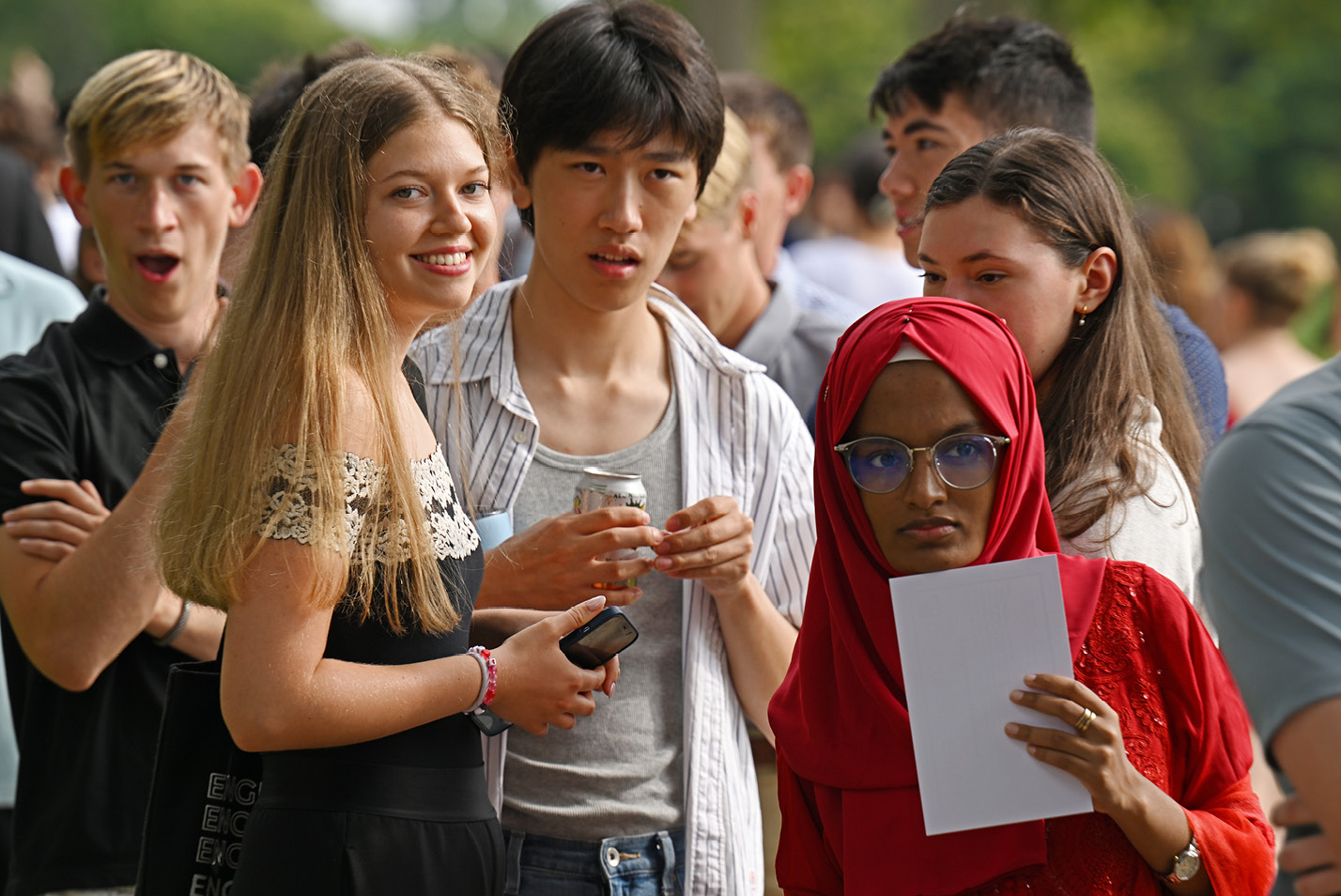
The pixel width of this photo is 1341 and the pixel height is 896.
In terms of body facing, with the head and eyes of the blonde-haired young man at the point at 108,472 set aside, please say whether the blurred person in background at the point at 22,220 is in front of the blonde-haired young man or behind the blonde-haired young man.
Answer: behind

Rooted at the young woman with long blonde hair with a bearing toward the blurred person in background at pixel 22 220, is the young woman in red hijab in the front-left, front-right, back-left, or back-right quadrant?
back-right

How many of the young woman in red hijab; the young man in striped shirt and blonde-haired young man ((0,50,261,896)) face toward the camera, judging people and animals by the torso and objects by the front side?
3

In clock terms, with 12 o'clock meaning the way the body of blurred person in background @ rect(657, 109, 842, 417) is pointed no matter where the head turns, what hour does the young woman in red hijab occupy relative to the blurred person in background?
The young woman in red hijab is roughly at 10 o'clock from the blurred person in background.

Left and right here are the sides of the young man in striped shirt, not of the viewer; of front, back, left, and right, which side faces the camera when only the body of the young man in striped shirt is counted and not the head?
front

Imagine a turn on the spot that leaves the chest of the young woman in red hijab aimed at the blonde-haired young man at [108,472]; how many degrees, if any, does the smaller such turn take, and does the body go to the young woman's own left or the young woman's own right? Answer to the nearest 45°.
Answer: approximately 90° to the young woman's own right

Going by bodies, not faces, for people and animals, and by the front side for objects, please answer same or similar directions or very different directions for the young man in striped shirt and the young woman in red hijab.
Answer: same or similar directions

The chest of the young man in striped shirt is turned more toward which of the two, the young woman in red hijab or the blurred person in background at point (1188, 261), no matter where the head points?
the young woman in red hijab

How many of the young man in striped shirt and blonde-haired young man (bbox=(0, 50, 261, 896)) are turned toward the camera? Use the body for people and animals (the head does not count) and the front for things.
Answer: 2

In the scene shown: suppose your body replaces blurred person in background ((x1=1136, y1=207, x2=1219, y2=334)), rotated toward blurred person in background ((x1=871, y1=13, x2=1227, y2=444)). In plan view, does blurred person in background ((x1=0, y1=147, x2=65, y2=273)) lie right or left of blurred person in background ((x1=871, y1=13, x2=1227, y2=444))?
right

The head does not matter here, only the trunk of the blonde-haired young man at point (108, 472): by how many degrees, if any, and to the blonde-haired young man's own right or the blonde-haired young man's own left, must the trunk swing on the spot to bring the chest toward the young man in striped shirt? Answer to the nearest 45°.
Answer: approximately 45° to the blonde-haired young man's own left

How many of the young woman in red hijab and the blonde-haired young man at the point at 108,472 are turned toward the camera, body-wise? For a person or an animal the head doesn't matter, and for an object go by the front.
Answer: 2

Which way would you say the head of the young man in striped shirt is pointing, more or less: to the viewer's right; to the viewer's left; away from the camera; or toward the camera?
toward the camera

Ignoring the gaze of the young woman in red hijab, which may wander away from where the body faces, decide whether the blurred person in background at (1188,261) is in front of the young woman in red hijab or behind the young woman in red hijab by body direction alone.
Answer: behind

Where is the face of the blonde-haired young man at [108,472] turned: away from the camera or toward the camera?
toward the camera

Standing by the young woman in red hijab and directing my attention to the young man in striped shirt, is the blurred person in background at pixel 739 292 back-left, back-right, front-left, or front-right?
front-right

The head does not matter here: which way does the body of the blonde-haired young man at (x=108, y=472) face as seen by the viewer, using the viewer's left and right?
facing the viewer

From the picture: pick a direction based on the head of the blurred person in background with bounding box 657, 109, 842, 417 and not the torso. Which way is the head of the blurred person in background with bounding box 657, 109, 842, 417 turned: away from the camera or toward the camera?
toward the camera
